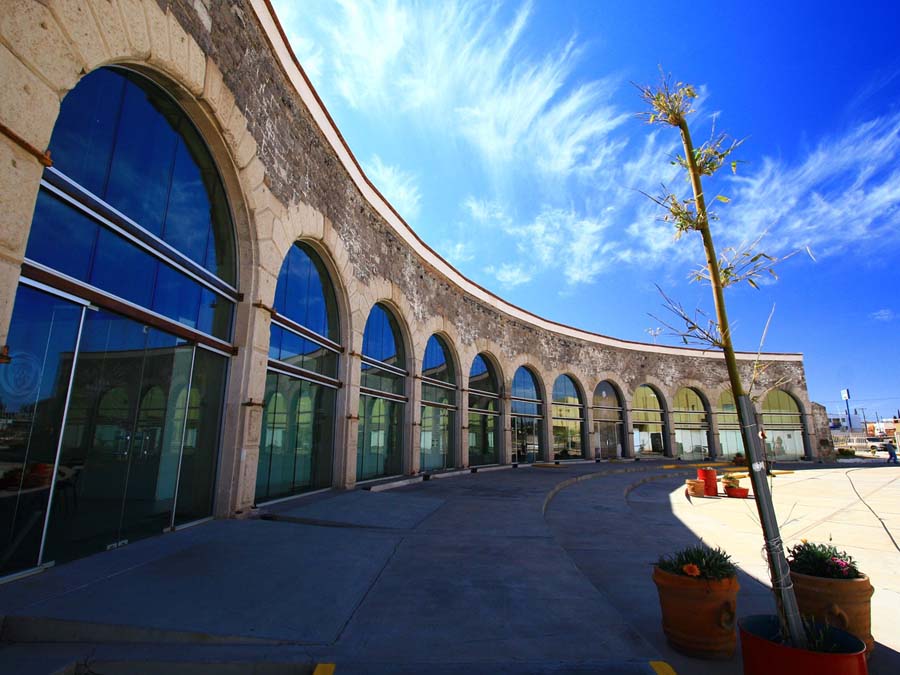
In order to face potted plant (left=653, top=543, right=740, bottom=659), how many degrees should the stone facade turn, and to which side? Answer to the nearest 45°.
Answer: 0° — it already faces it

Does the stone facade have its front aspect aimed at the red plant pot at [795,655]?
yes

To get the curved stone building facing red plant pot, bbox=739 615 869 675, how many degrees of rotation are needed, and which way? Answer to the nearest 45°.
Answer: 0° — it already faces it

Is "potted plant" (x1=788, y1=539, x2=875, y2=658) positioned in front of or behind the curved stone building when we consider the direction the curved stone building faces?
in front

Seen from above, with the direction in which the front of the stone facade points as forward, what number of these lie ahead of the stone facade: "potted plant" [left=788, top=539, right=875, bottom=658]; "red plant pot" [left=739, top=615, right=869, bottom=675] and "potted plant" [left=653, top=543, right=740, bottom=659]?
3
